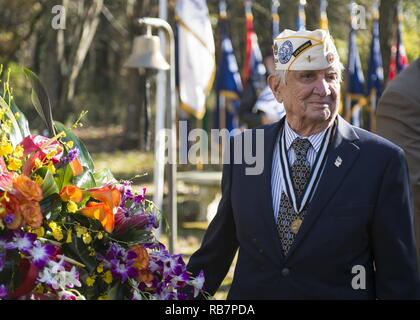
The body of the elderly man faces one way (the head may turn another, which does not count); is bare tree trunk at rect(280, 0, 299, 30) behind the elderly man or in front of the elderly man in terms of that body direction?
behind

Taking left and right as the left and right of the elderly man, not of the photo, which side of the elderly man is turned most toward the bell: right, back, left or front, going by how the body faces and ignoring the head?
back

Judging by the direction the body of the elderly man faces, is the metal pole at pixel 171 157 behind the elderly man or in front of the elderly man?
behind

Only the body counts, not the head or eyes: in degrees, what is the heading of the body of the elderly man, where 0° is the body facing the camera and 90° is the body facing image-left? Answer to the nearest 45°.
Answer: approximately 0°

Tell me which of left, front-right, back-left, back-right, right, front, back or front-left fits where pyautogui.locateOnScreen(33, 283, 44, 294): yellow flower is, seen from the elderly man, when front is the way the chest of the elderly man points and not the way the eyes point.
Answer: front-right

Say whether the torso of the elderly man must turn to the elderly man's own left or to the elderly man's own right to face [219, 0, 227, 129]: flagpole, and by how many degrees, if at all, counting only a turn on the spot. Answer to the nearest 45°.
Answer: approximately 180°

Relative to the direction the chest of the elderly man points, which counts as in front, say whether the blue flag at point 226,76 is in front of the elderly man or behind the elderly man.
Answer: behind

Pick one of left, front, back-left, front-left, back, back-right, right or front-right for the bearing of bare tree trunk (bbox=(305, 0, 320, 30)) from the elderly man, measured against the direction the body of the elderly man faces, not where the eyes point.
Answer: back

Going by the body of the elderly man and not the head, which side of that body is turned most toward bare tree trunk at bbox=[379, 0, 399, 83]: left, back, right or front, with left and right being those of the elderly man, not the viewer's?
back

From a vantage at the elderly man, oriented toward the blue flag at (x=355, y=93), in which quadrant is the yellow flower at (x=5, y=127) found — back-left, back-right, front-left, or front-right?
back-left

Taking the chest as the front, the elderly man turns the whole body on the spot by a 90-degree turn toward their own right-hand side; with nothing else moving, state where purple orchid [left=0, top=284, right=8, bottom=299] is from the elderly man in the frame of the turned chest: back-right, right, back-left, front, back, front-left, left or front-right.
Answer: front-left

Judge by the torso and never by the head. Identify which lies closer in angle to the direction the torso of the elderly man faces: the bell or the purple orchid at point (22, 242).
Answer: the purple orchid

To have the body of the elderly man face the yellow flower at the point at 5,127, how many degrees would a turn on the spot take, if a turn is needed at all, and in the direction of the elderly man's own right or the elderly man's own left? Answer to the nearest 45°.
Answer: approximately 45° to the elderly man's own right

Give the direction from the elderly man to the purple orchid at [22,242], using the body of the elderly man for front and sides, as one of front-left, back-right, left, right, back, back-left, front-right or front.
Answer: front-right

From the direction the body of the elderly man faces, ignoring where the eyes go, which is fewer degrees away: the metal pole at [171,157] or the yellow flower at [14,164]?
the yellow flower
